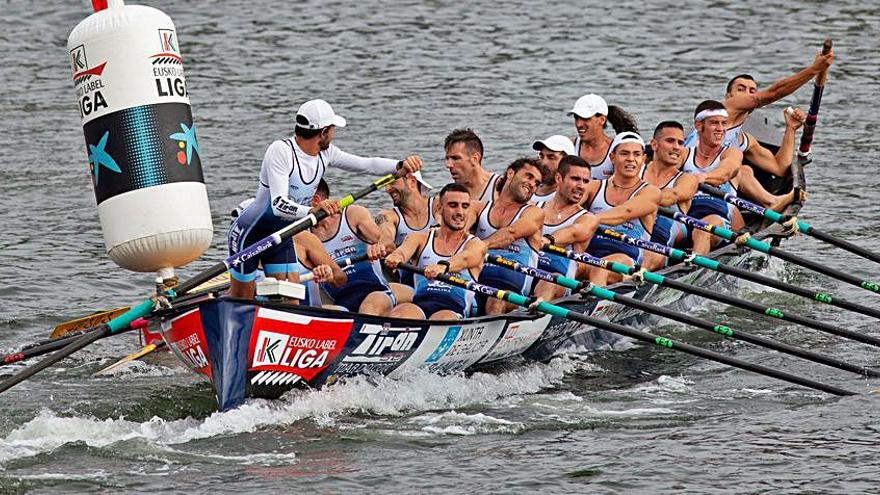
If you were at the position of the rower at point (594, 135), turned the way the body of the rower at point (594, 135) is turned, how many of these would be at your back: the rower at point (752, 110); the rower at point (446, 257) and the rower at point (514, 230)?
1

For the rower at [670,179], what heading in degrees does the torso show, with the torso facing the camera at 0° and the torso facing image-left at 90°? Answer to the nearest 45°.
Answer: approximately 45°

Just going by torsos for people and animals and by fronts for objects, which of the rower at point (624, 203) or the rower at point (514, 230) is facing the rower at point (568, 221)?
the rower at point (624, 203)

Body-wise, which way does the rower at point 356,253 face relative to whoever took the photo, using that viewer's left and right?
facing the viewer and to the left of the viewer

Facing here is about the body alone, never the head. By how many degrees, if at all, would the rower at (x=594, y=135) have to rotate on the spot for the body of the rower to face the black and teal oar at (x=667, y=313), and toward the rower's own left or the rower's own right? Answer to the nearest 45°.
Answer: approximately 45° to the rower's own left

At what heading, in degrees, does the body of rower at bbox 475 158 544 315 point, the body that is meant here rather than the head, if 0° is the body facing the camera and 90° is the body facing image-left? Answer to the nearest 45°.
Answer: approximately 45°

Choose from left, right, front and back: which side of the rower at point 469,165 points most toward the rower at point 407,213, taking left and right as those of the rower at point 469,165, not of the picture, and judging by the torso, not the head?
front

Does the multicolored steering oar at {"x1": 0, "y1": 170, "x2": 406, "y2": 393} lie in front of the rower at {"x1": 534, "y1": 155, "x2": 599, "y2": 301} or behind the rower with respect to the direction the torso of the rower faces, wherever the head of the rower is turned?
in front

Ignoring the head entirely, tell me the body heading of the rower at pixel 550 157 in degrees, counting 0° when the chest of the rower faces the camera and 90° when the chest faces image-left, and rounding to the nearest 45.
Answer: approximately 45°
